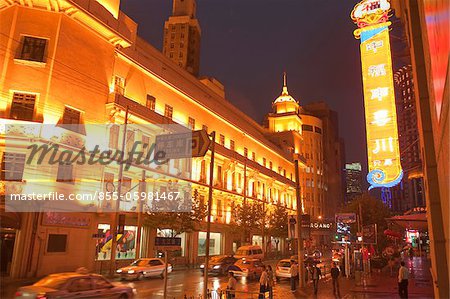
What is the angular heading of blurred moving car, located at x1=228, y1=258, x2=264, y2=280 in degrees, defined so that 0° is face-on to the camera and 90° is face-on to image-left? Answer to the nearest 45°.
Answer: approximately 45°

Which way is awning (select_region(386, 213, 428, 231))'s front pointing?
to the viewer's left

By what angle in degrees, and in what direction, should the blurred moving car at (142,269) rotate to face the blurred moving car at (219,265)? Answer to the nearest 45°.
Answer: approximately 180°

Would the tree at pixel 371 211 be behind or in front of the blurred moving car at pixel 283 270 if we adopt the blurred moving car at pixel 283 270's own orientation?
in front

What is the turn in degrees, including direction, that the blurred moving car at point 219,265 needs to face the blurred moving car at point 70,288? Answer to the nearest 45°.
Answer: approximately 45° to its left

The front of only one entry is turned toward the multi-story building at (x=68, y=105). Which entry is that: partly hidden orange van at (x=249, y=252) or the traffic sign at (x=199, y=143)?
the partly hidden orange van

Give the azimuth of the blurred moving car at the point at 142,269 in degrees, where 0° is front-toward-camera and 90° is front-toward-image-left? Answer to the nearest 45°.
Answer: approximately 45°
